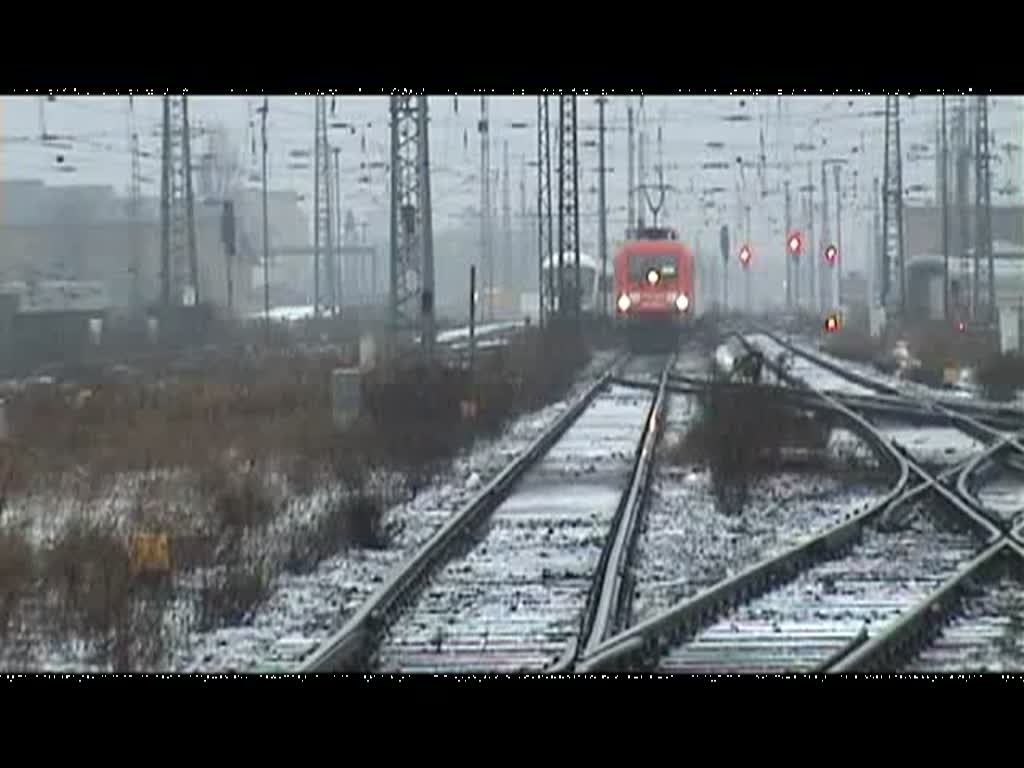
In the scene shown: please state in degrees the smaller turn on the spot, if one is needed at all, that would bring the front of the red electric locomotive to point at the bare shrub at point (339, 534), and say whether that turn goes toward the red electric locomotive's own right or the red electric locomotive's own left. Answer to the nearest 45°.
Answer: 0° — it already faces it

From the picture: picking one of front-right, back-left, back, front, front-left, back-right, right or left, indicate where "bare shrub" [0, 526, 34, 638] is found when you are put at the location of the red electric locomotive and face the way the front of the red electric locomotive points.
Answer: front

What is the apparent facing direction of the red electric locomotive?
toward the camera

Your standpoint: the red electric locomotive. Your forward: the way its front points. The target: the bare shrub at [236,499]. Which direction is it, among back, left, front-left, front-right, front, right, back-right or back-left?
front

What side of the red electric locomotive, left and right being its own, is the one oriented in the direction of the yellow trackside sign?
front

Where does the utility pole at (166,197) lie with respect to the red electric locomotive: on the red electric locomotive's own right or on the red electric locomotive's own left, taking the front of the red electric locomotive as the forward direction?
on the red electric locomotive's own right

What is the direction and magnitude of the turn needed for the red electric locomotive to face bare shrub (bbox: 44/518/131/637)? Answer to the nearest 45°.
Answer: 0° — it already faces it

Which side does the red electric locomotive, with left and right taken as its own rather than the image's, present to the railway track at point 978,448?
front

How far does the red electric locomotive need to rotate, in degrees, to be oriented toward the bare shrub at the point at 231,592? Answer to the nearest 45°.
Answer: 0° — it already faces it

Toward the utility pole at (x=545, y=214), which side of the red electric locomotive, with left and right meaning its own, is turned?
right

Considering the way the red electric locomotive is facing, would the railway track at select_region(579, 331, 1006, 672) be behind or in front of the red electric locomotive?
in front

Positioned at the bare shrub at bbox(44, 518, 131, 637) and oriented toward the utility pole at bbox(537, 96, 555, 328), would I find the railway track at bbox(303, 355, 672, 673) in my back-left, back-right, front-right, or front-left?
front-right

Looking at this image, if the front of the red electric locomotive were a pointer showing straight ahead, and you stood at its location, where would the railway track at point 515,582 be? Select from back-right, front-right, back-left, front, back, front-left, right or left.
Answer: front
